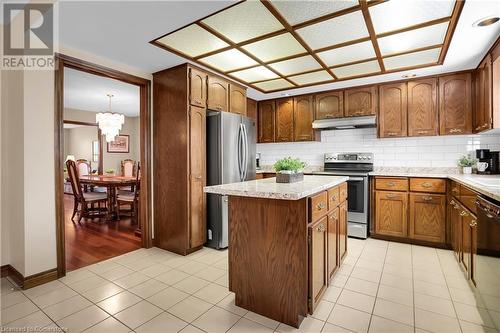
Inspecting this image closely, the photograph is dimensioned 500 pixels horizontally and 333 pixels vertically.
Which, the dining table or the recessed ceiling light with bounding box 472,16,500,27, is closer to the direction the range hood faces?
the recessed ceiling light

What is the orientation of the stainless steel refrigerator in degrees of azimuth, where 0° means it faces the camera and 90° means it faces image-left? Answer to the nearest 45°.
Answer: approximately 315°

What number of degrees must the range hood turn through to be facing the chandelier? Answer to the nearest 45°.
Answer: approximately 90° to its right

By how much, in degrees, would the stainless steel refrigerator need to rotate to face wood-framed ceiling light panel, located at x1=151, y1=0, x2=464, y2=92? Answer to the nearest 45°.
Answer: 0° — it already faces it

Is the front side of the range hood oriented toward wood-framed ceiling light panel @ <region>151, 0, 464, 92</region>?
yes

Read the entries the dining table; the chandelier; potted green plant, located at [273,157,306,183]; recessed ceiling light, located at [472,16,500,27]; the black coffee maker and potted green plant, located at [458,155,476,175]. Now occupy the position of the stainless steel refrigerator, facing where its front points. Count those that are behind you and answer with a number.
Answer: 2

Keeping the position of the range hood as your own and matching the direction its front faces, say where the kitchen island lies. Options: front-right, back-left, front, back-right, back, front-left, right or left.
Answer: front

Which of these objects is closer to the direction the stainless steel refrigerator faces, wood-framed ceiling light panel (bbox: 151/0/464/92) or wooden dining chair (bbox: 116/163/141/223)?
the wood-framed ceiling light panel

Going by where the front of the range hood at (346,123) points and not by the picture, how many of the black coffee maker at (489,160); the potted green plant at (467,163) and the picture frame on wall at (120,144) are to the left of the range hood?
2

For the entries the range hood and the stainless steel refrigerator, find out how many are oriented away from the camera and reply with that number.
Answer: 0

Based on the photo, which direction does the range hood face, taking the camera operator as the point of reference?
facing the viewer

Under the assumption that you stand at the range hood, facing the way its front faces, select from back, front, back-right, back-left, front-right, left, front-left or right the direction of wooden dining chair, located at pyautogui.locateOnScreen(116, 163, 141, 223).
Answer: right

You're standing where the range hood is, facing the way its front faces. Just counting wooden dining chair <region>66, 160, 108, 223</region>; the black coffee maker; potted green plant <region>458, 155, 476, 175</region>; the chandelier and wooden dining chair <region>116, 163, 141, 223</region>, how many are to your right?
3
